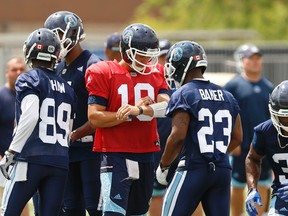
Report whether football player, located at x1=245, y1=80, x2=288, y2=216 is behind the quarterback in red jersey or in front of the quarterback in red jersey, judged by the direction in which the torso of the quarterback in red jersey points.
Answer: in front

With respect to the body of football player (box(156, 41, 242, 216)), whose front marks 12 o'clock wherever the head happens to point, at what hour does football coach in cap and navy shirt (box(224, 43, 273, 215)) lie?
football coach in cap and navy shirt (box(224, 43, 273, 215)) is roughly at 2 o'clock from football player (box(156, 41, 242, 216)).

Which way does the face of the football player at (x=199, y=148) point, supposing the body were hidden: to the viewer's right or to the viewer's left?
to the viewer's left

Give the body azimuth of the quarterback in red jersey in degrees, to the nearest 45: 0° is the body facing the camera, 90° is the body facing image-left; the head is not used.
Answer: approximately 315°

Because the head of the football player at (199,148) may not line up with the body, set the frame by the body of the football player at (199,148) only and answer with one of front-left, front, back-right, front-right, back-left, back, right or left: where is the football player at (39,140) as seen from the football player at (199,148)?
front-left

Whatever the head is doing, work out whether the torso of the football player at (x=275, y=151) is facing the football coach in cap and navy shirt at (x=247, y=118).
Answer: no

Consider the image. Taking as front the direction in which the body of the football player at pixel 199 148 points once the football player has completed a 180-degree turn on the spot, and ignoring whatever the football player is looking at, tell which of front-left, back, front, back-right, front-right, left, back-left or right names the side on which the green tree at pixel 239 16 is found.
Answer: back-left

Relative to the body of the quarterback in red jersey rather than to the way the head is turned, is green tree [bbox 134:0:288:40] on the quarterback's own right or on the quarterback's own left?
on the quarterback's own left

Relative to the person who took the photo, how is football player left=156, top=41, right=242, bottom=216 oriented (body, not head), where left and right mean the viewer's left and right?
facing away from the viewer and to the left of the viewer
